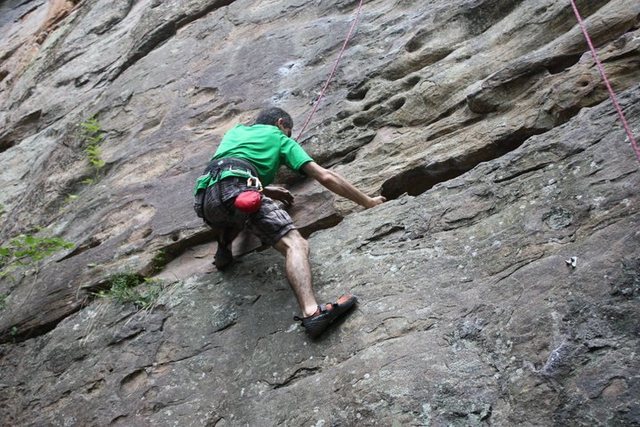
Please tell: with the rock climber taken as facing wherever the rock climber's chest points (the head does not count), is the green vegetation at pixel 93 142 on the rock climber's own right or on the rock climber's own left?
on the rock climber's own left

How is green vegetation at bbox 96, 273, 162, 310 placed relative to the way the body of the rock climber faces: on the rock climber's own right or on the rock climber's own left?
on the rock climber's own left

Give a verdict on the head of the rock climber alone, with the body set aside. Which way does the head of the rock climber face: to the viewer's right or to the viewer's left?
to the viewer's right

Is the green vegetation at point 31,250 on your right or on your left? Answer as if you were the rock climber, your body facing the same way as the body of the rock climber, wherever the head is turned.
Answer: on your left

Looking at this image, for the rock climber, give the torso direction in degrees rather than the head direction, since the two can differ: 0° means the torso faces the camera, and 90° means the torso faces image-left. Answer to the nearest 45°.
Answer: approximately 225°
